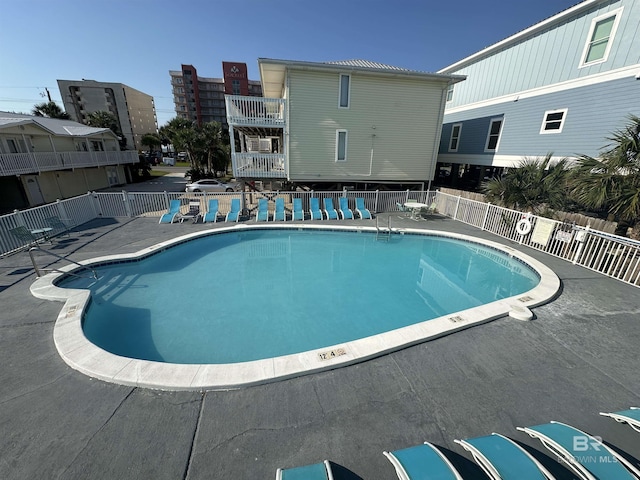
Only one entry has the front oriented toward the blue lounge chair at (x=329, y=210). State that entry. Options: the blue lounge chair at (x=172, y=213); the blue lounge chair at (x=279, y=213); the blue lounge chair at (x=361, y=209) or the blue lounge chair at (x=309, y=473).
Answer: the blue lounge chair at (x=309, y=473)

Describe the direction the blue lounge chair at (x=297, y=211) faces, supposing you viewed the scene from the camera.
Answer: facing the viewer

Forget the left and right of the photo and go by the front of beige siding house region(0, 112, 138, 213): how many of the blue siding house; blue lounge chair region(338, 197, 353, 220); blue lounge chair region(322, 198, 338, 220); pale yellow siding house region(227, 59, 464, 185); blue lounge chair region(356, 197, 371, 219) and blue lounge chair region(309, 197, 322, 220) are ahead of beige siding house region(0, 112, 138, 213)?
6

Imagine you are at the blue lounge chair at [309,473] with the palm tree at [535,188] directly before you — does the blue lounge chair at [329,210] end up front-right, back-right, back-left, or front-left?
front-left

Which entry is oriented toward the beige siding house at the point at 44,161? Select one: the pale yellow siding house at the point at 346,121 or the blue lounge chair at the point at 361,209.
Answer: the pale yellow siding house at the point at 346,121

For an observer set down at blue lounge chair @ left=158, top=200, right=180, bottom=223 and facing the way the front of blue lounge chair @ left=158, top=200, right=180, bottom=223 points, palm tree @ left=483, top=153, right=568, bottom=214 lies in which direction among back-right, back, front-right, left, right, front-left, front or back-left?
left

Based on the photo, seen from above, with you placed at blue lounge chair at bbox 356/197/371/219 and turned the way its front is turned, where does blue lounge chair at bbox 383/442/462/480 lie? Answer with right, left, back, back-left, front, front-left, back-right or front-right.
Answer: front-right

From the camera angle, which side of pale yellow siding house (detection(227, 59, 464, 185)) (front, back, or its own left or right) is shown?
left

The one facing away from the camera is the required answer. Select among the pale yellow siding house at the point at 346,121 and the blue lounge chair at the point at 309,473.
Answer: the blue lounge chair

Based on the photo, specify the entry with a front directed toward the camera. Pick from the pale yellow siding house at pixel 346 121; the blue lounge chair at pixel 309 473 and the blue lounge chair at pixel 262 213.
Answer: the blue lounge chair at pixel 262 213

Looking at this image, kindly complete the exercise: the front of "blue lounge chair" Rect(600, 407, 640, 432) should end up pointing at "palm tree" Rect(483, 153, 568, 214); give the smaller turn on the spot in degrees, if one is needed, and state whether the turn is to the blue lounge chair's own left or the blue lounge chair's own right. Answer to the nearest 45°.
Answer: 0° — it already faces it

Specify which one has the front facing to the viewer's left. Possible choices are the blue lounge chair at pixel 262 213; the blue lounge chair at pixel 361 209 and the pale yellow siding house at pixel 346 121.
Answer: the pale yellow siding house

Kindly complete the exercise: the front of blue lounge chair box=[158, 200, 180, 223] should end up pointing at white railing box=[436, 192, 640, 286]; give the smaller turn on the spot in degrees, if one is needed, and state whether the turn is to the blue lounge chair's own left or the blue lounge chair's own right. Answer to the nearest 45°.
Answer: approximately 90° to the blue lounge chair's own left

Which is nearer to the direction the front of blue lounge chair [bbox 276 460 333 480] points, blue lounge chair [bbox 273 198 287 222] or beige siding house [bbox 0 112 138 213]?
the blue lounge chair

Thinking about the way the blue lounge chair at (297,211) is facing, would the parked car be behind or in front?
behind

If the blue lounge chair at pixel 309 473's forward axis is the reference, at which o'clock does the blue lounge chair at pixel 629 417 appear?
the blue lounge chair at pixel 629 417 is roughly at 3 o'clock from the blue lounge chair at pixel 309 473.

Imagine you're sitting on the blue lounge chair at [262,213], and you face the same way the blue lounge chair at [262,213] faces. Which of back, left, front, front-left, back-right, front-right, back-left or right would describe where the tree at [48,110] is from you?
back-right

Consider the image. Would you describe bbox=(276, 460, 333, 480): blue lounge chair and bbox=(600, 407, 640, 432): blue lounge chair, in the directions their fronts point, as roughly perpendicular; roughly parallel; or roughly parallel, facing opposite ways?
roughly parallel

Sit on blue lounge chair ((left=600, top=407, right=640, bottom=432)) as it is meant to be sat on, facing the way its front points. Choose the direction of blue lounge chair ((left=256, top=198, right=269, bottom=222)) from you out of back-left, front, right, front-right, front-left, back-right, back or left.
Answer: front-left

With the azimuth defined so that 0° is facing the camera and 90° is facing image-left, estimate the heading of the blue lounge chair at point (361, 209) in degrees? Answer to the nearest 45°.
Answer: approximately 315°

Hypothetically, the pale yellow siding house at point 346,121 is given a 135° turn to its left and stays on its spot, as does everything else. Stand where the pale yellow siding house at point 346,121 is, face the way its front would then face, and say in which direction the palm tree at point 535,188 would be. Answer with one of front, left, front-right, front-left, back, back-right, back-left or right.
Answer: front
